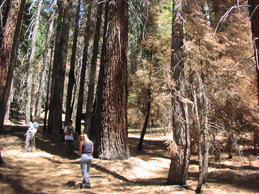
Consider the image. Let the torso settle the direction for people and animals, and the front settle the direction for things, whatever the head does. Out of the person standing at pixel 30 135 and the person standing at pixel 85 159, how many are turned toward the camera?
1

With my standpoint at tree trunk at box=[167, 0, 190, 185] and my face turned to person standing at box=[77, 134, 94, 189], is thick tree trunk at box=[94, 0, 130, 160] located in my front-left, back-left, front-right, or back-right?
front-right

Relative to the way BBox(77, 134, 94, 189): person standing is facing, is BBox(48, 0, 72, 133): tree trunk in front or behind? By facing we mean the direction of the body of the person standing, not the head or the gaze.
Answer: in front

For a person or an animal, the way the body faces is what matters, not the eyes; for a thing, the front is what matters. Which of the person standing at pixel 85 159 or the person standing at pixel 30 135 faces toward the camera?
the person standing at pixel 30 135

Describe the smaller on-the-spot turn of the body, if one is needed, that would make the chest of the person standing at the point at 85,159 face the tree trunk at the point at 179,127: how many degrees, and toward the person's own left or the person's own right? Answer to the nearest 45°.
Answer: approximately 135° to the person's own right

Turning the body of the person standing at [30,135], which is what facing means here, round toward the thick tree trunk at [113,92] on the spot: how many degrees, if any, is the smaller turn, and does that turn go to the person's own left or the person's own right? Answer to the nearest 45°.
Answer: approximately 45° to the person's own left

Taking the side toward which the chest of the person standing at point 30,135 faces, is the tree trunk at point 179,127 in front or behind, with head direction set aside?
in front

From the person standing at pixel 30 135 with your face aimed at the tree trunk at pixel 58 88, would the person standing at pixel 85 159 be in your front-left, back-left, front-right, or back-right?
back-right

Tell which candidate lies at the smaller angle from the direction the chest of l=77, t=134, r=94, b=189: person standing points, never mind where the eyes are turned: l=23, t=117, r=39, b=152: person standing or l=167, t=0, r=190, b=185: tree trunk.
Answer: the person standing

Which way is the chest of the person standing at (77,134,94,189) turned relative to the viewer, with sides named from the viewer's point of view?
facing away from the viewer and to the left of the viewer

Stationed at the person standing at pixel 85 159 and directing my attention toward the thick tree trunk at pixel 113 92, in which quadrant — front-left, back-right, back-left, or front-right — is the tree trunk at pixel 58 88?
front-left

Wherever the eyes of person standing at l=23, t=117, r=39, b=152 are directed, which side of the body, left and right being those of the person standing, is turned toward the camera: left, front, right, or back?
front

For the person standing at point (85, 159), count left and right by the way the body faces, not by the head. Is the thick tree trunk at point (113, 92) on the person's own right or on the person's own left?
on the person's own right
